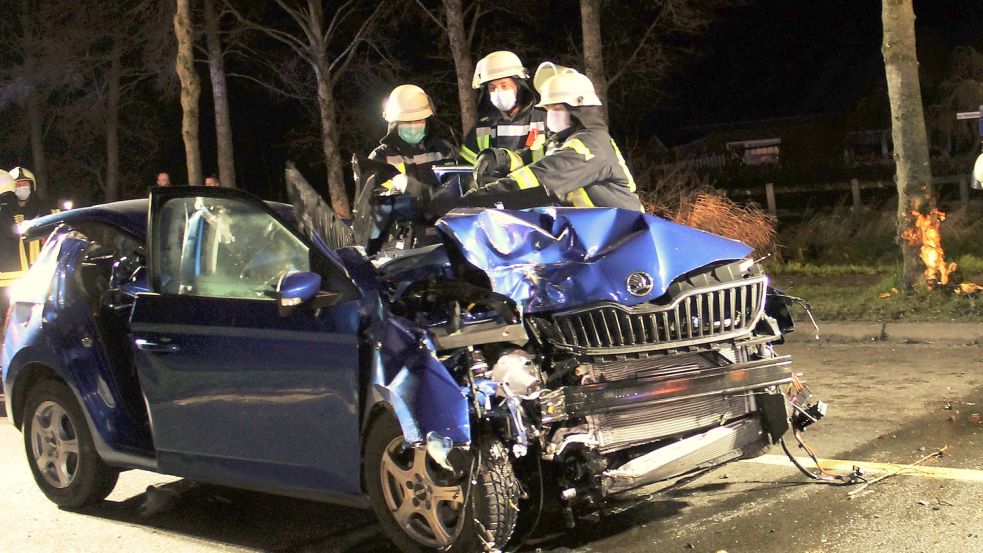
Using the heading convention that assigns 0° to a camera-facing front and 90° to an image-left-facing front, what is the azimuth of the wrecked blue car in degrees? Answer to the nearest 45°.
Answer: approximately 315°

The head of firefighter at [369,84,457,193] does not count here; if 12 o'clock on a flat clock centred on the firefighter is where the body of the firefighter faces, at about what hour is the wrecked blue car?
The wrecked blue car is roughly at 12 o'clock from the firefighter.

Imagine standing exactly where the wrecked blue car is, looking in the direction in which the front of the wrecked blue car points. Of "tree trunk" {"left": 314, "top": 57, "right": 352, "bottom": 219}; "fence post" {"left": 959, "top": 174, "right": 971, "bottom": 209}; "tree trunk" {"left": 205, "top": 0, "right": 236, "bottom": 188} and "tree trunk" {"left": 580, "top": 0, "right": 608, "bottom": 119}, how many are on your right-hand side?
0

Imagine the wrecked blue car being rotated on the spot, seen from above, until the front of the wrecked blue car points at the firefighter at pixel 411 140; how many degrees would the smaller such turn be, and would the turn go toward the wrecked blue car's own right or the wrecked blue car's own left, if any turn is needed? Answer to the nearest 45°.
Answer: approximately 135° to the wrecked blue car's own left

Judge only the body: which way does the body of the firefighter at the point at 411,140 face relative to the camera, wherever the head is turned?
toward the camera

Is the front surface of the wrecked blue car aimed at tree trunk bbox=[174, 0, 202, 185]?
no

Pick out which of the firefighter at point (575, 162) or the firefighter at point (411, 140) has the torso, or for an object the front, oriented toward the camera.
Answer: the firefighter at point (411, 140)

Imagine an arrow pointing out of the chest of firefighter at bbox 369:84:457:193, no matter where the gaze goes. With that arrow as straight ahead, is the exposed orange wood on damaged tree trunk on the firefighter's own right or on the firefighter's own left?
on the firefighter's own left

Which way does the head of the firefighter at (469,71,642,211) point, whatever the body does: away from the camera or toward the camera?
toward the camera

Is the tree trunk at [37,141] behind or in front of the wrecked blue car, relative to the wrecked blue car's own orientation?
behind

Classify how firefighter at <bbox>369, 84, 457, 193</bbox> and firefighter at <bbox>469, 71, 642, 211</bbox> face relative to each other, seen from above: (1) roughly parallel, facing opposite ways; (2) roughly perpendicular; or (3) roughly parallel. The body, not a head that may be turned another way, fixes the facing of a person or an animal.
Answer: roughly perpendicular

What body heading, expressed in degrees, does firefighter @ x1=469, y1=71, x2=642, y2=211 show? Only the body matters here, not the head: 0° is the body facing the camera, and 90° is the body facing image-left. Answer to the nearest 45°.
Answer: approximately 90°

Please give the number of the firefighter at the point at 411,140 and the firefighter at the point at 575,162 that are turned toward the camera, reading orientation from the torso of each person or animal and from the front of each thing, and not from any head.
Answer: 1

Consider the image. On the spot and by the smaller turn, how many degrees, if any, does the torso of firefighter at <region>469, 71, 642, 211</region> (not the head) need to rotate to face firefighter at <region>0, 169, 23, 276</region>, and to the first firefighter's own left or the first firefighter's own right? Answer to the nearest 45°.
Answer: approximately 45° to the first firefighter's own right

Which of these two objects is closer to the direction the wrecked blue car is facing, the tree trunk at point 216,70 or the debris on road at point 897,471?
the debris on road

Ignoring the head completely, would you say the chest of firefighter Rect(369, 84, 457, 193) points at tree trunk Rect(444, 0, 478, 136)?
no
